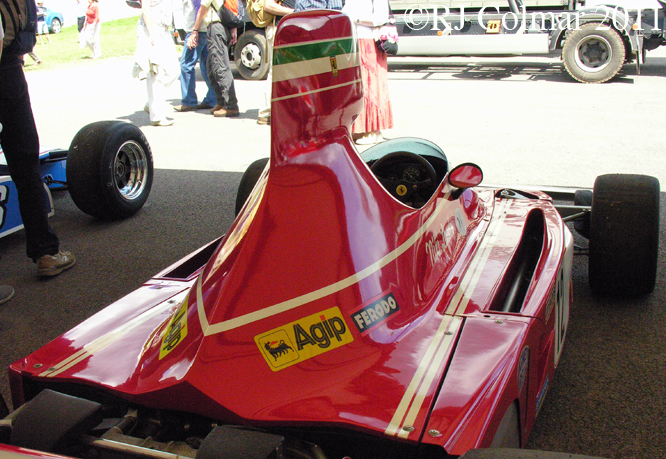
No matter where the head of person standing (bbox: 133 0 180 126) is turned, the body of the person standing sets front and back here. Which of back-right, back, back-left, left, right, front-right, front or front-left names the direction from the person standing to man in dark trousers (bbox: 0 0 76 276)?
right

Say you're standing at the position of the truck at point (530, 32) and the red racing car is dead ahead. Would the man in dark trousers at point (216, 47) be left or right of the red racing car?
right

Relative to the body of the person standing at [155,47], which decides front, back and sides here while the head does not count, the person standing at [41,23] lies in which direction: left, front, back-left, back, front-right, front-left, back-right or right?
left

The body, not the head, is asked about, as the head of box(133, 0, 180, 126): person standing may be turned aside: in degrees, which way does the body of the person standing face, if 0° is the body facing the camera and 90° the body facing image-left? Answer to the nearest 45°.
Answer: approximately 270°

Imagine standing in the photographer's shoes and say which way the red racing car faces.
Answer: facing away from the viewer and to the right of the viewer

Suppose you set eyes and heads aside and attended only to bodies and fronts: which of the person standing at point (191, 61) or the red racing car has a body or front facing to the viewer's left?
the person standing

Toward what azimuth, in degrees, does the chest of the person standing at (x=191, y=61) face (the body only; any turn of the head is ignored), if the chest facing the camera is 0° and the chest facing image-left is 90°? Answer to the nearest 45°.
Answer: approximately 90°
